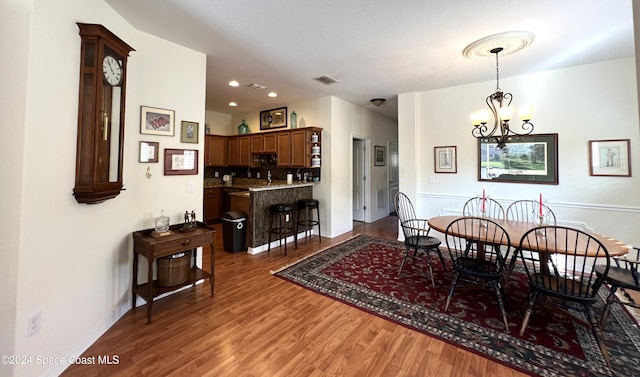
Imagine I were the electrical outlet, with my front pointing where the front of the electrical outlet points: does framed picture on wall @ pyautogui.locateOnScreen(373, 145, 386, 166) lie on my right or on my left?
on my left

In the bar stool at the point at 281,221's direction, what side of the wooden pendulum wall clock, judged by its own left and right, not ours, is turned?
left

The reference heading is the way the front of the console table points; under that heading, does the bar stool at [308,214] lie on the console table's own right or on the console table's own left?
on the console table's own left

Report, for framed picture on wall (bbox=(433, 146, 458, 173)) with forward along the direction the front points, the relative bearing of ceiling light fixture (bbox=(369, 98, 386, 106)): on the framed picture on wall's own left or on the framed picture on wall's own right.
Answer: on the framed picture on wall's own right

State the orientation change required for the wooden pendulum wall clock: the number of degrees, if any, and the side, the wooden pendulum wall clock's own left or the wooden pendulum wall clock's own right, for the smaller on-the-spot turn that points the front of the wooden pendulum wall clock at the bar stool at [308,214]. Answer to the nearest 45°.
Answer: approximately 90° to the wooden pendulum wall clock's own left

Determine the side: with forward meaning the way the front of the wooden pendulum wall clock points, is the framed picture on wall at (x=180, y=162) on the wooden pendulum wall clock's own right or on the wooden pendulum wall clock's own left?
on the wooden pendulum wall clock's own left

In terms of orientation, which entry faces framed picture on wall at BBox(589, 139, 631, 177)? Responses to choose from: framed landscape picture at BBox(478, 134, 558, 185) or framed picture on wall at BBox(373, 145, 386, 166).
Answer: framed picture on wall at BBox(373, 145, 386, 166)

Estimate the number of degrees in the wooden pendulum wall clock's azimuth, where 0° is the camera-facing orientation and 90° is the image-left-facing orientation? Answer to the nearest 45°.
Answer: approximately 315°
